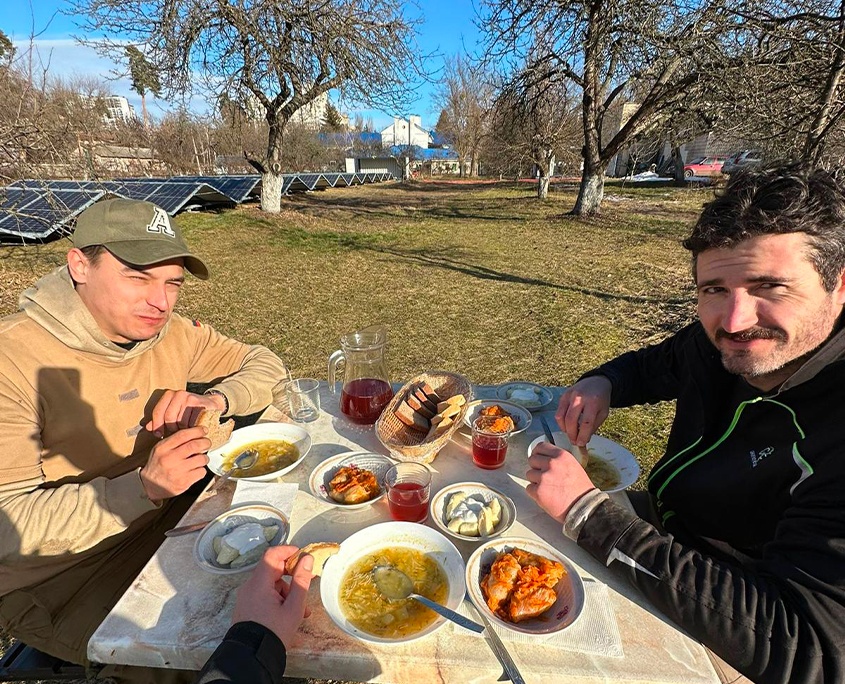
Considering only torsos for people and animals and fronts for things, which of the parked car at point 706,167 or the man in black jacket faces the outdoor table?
the man in black jacket

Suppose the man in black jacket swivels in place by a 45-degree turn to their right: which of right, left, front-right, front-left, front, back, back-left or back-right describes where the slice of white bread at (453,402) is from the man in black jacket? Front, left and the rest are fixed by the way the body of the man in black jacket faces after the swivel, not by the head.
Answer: front

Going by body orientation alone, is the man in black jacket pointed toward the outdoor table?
yes

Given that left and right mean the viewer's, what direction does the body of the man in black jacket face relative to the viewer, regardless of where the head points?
facing the viewer and to the left of the viewer

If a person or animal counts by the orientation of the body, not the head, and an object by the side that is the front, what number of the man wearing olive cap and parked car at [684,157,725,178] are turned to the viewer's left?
1

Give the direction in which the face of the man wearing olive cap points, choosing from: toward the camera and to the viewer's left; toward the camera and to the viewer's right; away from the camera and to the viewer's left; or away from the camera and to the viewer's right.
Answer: toward the camera and to the viewer's right

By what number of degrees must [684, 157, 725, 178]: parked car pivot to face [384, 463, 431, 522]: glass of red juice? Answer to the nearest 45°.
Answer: approximately 90° to its left

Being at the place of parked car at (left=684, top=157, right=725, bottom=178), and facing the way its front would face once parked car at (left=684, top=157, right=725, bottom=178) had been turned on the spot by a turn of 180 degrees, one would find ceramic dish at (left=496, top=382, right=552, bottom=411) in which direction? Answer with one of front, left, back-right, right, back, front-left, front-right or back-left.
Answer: right

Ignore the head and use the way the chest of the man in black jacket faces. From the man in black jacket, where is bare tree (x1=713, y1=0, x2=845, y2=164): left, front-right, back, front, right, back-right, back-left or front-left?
back-right

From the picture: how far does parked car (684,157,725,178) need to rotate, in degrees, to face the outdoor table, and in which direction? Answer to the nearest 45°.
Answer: approximately 90° to its left

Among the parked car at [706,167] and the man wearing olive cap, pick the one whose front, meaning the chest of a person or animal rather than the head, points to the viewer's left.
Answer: the parked car

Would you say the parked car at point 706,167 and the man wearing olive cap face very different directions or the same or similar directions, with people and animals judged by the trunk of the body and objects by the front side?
very different directions

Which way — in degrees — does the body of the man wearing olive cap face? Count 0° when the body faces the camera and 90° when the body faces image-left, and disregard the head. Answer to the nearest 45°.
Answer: approximately 315°

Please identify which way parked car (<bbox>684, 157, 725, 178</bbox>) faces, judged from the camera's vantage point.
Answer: facing to the left of the viewer

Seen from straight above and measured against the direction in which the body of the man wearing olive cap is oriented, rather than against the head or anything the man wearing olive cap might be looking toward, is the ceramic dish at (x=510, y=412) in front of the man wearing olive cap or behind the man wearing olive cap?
in front

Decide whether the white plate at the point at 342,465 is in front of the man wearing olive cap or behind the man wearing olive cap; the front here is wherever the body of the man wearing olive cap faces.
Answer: in front

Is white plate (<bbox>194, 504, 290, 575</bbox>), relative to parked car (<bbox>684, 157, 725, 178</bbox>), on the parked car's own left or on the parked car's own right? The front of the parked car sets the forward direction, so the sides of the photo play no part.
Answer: on the parked car's own left
